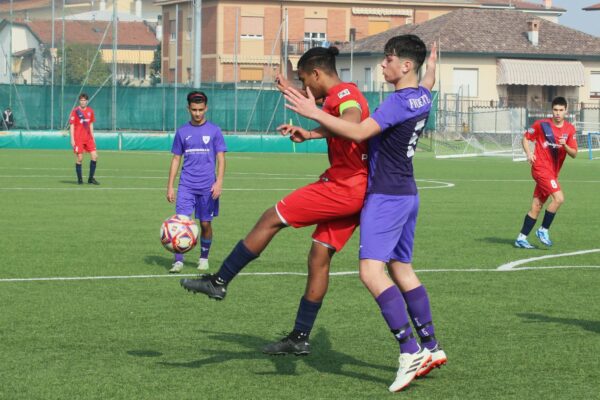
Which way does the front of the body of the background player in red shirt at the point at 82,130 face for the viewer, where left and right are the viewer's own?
facing the viewer

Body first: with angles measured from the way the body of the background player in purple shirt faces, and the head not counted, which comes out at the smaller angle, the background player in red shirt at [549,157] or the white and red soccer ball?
the white and red soccer ball

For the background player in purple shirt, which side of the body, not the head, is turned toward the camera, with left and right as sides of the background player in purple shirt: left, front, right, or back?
front

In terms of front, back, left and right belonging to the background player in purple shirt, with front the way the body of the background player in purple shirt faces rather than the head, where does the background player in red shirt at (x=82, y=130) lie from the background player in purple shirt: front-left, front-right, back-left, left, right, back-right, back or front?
back

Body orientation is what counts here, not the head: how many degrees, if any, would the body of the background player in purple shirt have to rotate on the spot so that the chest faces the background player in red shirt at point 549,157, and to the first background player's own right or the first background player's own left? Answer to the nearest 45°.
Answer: approximately 135° to the first background player's own left

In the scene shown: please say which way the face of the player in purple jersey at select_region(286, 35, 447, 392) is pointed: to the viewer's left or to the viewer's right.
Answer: to the viewer's left

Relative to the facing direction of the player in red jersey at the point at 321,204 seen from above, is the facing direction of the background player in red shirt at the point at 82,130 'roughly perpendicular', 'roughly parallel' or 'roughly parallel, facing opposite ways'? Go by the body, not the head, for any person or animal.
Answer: roughly perpendicular
